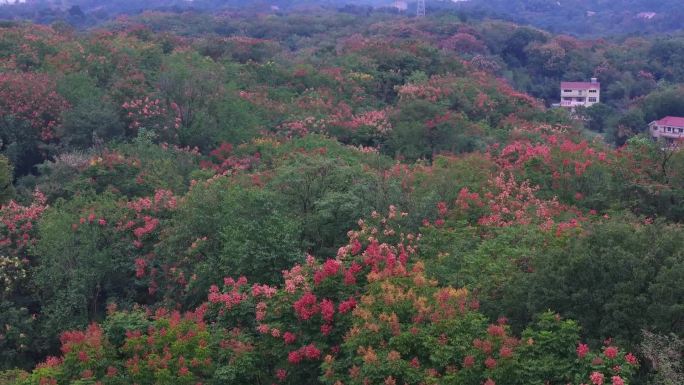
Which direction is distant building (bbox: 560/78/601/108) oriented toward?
toward the camera

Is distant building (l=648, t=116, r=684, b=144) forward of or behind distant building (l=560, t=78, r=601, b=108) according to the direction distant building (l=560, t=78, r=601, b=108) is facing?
forward
